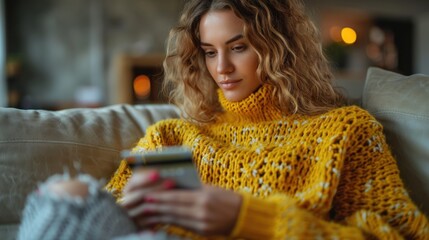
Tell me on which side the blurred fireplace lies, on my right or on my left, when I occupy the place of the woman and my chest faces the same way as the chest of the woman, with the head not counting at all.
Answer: on my right

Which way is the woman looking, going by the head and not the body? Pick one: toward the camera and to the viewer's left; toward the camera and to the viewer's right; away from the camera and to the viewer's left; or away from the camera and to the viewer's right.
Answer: toward the camera and to the viewer's left

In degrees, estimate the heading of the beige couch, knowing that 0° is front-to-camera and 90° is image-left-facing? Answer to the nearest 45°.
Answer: approximately 0°

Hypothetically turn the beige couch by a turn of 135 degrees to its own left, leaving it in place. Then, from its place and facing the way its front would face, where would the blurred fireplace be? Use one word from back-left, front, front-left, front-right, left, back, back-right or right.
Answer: front-left

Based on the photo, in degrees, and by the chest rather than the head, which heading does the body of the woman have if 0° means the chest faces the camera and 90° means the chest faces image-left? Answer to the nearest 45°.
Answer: approximately 45°

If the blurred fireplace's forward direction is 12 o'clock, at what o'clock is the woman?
The woman is roughly at 12 o'clock from the blurred fireplace.
